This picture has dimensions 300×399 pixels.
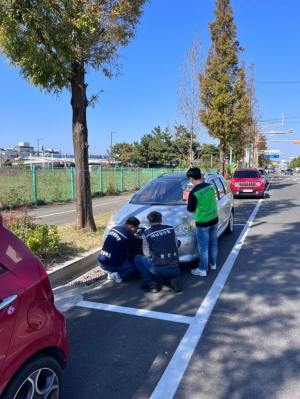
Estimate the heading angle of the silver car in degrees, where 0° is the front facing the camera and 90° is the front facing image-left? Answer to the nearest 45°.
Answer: approximately 45°

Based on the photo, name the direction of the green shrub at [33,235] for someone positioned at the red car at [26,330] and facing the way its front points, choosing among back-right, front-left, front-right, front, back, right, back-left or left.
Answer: back-right

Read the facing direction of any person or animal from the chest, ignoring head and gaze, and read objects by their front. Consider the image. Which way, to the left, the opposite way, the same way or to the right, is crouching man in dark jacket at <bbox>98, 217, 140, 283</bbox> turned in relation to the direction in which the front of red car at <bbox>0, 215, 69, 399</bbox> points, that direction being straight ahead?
the opposite way

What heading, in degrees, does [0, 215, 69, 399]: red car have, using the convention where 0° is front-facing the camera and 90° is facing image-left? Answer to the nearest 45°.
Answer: approximately 45°

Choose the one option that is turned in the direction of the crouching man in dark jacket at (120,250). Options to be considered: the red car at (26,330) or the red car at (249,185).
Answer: the red car at (249,185)

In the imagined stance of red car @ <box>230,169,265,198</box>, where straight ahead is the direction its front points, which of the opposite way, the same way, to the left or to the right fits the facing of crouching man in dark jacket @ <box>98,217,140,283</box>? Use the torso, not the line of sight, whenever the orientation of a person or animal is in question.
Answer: the opposite way

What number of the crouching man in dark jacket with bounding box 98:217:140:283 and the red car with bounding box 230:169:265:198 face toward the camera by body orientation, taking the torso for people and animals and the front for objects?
1

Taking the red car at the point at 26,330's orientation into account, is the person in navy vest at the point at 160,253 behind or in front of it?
behind

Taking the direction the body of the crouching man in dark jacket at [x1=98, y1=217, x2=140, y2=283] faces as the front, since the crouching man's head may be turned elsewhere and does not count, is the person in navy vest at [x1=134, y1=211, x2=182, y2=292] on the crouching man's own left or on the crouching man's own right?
on the crouching man's own right

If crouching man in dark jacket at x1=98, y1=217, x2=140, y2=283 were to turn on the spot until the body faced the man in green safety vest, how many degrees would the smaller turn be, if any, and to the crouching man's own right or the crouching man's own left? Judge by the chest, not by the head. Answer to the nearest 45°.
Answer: approximately 45° to the crouching man's own right

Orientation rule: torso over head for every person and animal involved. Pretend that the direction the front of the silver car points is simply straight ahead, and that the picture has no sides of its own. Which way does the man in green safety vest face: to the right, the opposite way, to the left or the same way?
to the right

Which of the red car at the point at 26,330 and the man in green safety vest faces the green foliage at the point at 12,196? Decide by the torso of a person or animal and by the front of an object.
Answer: the man in green safety vest
